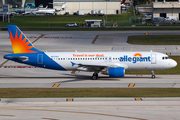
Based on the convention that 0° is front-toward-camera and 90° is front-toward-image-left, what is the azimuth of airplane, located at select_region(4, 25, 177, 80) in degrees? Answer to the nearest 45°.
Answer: approximately 270°
